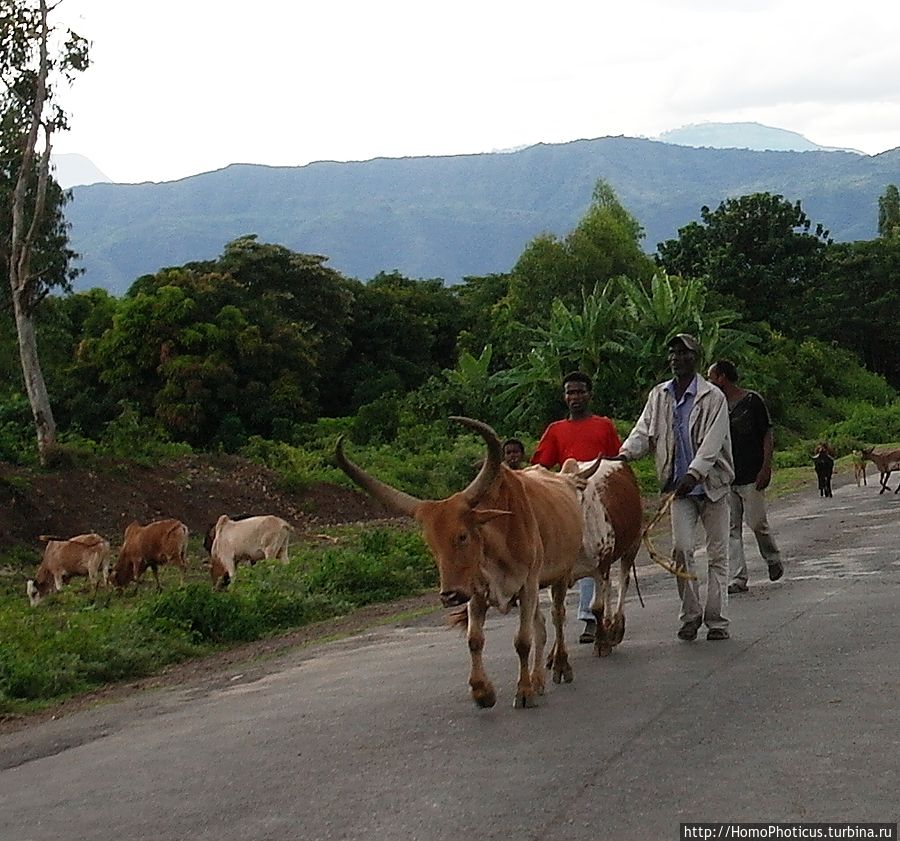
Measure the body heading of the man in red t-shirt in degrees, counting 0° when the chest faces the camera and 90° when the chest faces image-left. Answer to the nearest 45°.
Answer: approximately 0°

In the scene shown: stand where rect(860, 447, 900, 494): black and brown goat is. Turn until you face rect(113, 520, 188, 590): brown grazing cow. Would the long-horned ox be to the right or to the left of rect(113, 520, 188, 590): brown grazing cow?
left

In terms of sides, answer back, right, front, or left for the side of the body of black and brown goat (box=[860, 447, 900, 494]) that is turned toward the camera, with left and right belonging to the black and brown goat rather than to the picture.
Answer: left

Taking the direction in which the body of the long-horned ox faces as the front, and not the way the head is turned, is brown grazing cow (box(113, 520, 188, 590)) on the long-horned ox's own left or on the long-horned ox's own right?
on the long-horned ox's own right

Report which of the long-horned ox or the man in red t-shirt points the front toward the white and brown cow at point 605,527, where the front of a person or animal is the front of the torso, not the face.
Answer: the man in red t-shirt

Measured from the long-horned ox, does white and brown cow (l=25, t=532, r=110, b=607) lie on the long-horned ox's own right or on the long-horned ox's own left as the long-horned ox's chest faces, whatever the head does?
on the long-horned ox's own right

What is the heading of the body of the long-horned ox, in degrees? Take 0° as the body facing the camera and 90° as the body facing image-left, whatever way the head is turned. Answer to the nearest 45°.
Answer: approximately 45°

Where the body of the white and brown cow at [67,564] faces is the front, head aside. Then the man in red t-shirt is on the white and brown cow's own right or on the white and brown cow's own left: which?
on the white and brown cow's own left

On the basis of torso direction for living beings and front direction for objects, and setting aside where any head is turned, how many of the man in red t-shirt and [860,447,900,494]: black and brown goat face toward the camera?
1

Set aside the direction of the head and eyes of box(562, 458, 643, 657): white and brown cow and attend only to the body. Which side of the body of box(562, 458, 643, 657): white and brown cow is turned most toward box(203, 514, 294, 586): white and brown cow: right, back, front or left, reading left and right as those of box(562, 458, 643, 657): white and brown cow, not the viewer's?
right

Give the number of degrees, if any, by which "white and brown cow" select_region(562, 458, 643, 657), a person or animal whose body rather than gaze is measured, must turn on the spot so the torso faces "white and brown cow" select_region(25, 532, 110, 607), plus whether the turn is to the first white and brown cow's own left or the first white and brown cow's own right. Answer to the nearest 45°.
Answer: approximately 90° to the first white and brown cow's own right

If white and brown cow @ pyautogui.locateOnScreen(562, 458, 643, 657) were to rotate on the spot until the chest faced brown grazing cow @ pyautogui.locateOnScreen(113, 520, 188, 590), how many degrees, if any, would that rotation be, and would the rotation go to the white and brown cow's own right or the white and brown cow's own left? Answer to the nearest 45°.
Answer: approximately 90° to the white and brown cow's own right
